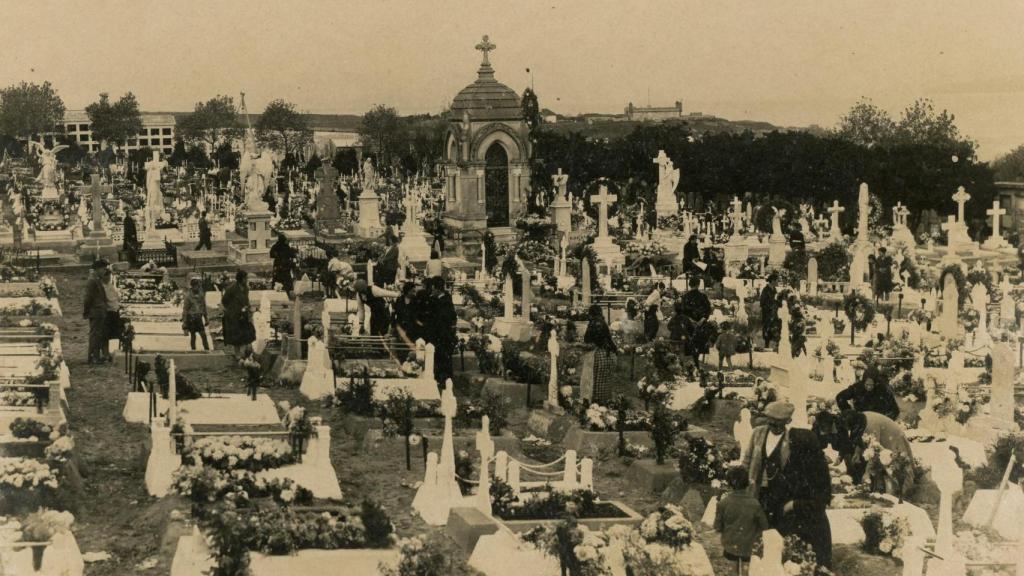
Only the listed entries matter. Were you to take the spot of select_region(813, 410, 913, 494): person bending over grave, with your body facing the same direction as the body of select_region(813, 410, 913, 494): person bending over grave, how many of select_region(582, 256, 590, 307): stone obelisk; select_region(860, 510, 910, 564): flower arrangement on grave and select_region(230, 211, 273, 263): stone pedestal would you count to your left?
1

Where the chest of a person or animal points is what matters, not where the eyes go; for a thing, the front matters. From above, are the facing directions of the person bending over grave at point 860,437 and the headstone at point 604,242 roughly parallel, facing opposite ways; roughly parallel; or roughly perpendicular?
roughly perpendicular

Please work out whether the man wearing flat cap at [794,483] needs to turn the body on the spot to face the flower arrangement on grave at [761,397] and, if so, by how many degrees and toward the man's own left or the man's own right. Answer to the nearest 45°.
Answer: approximately 135° to the man's own right

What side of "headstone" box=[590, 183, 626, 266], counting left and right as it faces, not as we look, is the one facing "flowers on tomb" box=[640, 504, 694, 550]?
front

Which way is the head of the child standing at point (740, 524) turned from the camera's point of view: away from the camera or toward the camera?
away from the camera

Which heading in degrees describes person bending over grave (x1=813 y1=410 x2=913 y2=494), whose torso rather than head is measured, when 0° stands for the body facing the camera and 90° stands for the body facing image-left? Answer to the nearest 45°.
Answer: approximately 90°

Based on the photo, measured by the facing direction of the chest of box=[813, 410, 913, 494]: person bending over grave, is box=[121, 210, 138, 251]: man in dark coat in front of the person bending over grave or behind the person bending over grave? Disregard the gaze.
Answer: in front

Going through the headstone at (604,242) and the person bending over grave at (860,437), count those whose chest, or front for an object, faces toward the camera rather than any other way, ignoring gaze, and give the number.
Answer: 1

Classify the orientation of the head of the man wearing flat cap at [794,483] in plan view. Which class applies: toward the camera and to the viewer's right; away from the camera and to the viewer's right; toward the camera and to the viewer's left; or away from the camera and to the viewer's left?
toward the camera and to the viewer's left

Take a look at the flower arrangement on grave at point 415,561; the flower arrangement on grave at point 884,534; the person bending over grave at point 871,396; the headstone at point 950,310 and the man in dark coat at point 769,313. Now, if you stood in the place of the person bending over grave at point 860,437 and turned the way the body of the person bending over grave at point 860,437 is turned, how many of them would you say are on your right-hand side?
3

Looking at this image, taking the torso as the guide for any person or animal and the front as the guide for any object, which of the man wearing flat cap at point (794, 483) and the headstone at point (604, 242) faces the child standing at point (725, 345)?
the headstone

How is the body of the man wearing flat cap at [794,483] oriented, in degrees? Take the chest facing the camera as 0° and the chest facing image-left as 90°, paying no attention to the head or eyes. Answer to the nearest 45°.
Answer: approximately 45°

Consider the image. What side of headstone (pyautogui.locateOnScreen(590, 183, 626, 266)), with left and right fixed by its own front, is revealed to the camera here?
front
